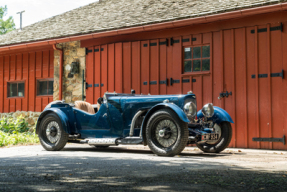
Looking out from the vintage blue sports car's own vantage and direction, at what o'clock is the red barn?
The red barn is roughly at 8 o'clock from the vintage blue sports car.

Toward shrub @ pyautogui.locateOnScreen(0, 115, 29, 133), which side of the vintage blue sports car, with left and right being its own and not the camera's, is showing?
back

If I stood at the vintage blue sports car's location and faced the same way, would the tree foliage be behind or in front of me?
behind

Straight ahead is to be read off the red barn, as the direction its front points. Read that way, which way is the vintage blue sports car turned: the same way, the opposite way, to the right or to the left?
to the left

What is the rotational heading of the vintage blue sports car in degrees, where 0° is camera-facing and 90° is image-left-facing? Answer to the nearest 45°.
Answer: approximately 315°

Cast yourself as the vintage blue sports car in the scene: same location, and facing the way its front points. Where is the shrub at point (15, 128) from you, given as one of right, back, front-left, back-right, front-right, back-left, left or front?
back

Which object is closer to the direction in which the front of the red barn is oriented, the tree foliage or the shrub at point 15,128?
the shrub

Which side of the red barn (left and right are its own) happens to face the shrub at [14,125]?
right

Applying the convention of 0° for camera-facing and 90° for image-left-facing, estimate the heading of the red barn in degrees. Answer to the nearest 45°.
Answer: approximately 45°
